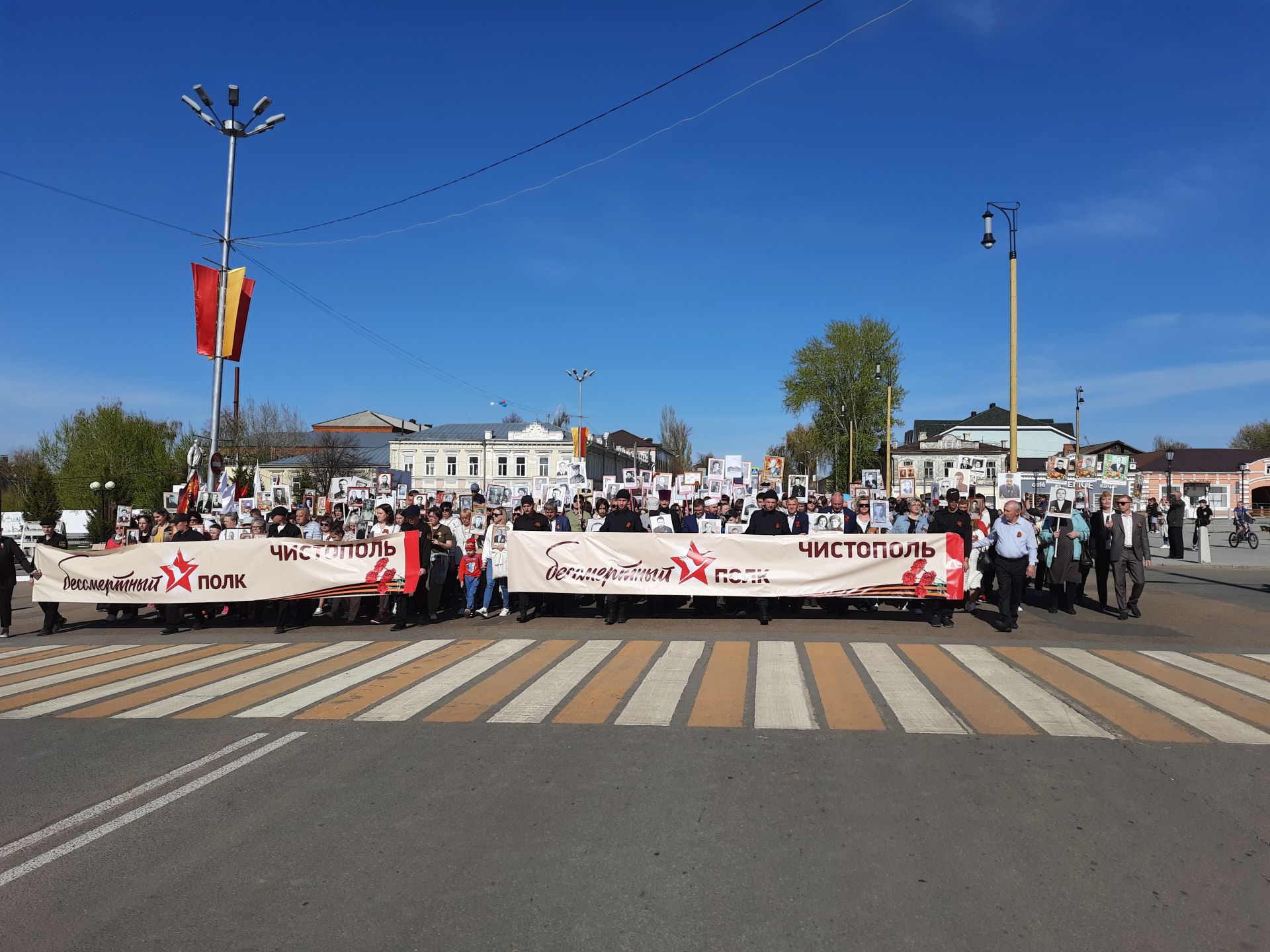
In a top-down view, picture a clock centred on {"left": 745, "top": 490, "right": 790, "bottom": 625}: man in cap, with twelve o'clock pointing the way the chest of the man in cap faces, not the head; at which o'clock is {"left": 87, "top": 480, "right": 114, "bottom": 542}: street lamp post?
The street lamp post is roughly at 4 o'clock from the man in cap.

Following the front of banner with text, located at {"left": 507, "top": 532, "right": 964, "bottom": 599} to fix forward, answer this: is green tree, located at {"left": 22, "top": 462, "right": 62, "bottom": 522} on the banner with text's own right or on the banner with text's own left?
on the banner with text's own right

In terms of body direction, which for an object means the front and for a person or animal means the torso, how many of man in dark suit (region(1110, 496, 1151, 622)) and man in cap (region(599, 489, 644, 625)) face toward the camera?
2

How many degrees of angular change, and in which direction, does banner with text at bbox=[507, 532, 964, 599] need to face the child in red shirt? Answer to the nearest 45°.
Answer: approximately 90° to its right

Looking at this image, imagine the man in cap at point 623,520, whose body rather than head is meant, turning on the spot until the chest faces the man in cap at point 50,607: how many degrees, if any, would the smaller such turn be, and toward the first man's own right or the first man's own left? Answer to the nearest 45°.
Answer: approximately 90° to the first man's own right

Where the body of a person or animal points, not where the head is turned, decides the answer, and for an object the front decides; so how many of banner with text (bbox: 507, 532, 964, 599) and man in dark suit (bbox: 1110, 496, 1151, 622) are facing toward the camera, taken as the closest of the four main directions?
2

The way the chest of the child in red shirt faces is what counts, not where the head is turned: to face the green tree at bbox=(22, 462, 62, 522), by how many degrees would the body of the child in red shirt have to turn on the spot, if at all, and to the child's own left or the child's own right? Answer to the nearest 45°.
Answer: approximately 135° to the child's own right
